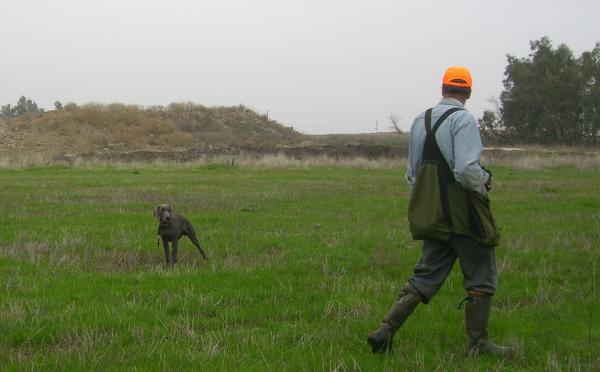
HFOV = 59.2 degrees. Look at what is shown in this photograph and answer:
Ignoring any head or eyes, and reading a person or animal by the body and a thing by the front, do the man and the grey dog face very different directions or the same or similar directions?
very different directions

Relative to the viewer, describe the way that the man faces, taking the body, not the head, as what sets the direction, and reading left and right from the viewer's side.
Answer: facing away from the viewer and to the right of the viewer

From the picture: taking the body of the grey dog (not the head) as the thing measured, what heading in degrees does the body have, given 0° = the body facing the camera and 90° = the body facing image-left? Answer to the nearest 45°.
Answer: approximately 45°

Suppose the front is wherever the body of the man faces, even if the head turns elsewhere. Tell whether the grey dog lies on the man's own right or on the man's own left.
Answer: on the man's own left

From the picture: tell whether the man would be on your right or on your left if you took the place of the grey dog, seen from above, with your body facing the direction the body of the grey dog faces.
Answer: on your left
